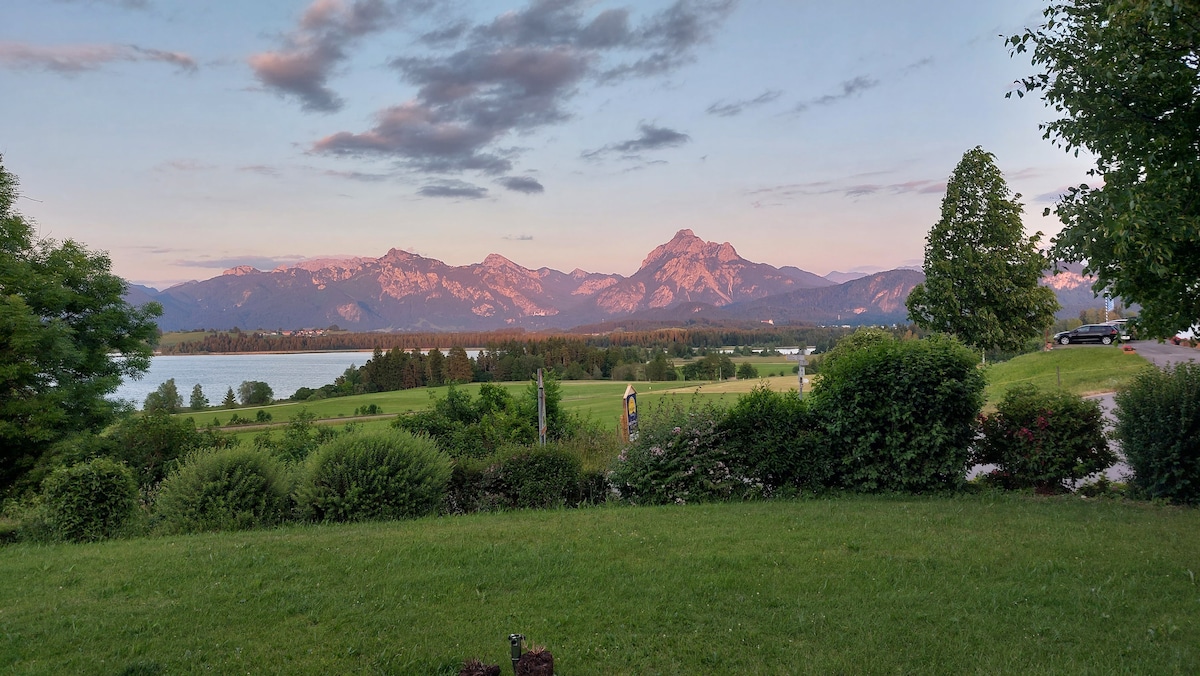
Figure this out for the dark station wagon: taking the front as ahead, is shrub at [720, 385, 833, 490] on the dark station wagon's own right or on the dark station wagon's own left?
on the dark station wagon's own left

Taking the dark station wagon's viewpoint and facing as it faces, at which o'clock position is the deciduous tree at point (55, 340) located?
The deciduous tree is roughly at 10 o'clock from the dark station wagon.

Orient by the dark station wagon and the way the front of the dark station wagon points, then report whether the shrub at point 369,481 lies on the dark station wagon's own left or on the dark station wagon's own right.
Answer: on the dark station wagon's own left

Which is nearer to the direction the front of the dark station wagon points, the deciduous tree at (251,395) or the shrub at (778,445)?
the deciduous tree

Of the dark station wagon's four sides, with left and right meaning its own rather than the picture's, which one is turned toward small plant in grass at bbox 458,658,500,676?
left

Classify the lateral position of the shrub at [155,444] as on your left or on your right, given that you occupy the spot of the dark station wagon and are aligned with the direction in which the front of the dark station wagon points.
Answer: on your left

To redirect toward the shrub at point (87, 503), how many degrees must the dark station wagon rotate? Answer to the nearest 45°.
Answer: approximately 90° to its left

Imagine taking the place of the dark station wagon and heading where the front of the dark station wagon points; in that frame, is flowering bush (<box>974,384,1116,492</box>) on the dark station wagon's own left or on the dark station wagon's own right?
on the dark station wagon's own left

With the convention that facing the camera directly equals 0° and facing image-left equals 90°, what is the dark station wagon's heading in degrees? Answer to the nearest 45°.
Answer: approximately 90°

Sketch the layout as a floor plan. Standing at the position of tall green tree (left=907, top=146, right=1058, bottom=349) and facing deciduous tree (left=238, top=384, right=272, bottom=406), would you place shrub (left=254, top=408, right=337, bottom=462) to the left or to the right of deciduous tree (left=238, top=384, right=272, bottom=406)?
left

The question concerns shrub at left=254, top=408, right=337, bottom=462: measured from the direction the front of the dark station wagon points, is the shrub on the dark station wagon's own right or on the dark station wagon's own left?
on the dark station wagon's own left

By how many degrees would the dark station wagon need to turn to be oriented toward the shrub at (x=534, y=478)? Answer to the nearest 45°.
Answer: approximately 90° to its left

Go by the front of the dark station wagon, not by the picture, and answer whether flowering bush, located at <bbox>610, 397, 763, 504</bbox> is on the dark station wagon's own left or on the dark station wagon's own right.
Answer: on the dark station wagon's own left

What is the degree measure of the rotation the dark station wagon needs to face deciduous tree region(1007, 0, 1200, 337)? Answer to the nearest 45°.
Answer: approximately 90° to its left
